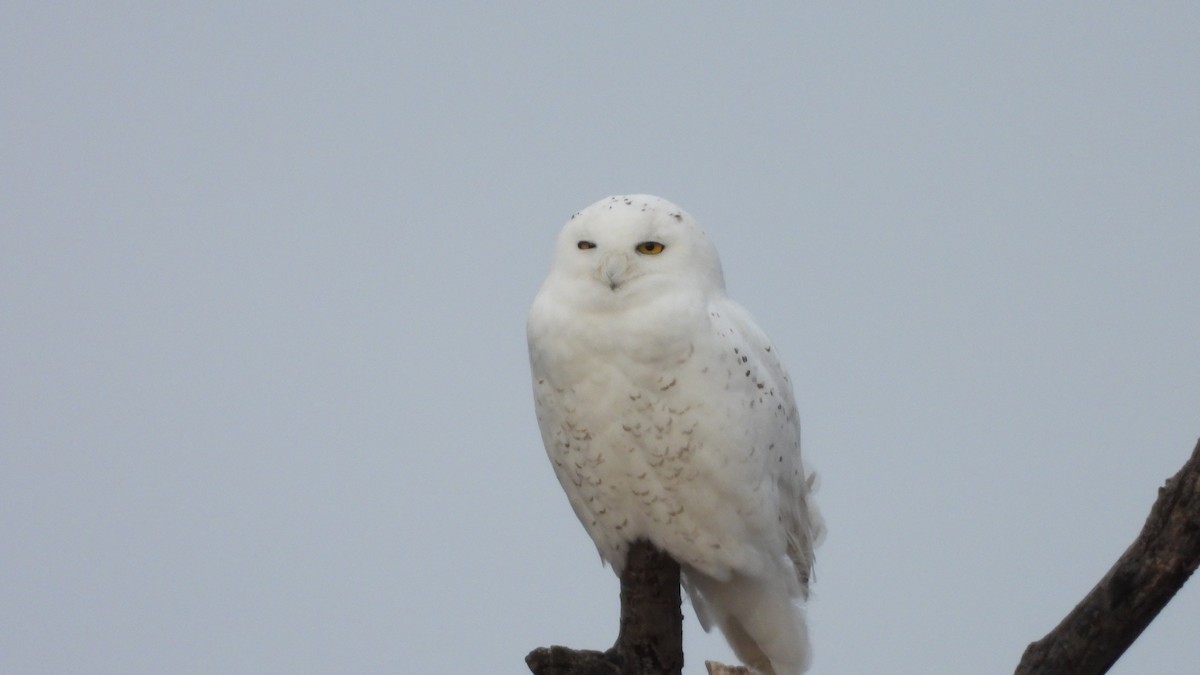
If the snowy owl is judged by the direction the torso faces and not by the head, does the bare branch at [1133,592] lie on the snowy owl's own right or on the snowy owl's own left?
on the snowy owl's own left

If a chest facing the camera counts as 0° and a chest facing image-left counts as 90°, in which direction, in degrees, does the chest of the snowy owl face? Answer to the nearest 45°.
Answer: approximately 45°
